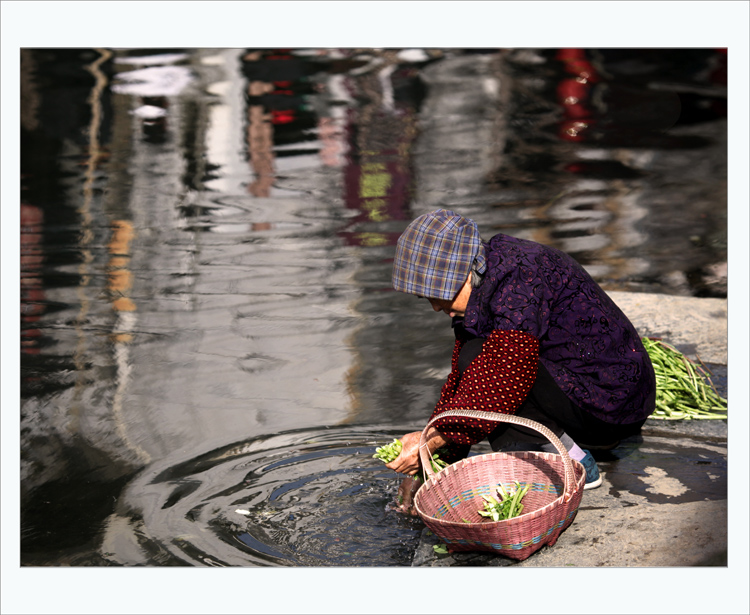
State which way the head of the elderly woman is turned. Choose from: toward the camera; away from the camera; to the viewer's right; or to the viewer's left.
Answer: to the viewer's left

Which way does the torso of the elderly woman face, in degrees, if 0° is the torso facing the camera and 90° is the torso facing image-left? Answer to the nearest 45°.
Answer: approximately 90°
